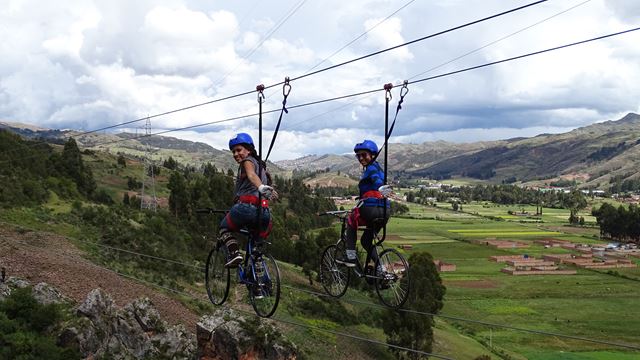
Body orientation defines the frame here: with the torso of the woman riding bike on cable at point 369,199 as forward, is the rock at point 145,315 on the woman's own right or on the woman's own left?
on the woman's own right

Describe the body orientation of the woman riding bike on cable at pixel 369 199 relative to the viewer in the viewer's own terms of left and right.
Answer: facing to the left of the viewer

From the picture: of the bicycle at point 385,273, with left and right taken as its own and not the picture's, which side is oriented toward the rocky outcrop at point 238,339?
front

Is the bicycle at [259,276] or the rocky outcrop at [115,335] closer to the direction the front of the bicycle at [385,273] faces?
the rocky outcrop

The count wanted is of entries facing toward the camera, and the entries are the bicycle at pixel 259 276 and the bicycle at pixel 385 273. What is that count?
0

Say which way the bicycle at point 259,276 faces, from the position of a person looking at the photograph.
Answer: facing away from the viewer and to the left of the viewer

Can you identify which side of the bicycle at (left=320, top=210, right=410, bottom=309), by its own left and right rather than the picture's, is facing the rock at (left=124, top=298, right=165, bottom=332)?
front

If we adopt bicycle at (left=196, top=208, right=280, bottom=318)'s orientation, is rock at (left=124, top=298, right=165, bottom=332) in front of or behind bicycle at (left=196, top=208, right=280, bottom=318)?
in front
